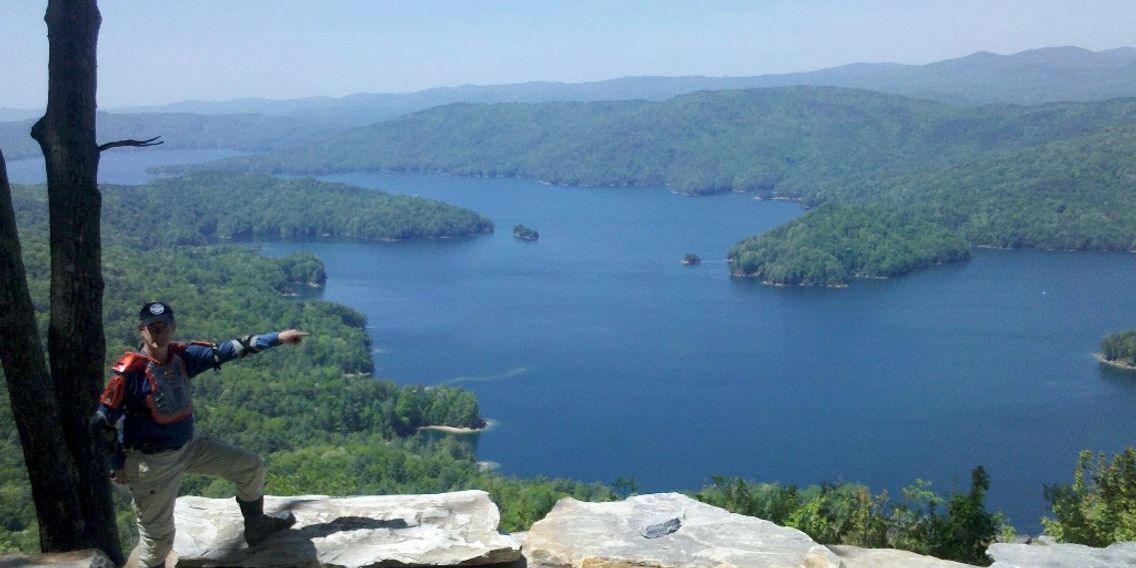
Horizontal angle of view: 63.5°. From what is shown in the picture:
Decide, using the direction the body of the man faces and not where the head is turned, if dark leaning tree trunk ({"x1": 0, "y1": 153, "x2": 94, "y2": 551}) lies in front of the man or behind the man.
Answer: behind

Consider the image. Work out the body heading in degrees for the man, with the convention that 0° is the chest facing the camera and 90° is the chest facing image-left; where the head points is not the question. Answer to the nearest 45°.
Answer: approximately 315°
